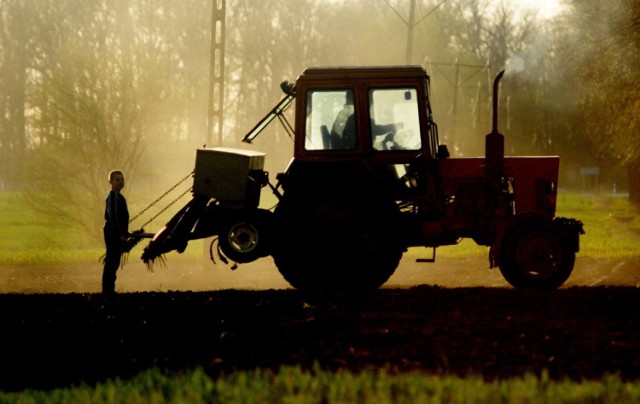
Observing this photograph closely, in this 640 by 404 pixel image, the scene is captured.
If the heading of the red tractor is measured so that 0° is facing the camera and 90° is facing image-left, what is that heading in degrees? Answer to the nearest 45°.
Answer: approximately 270°

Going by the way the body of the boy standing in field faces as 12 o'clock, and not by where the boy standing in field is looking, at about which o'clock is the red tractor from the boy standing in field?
The red tractor is roughly at 1 o'clock from the boy standing in field.

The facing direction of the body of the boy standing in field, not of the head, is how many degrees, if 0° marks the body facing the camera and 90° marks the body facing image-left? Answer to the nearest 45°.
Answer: approximately 270°

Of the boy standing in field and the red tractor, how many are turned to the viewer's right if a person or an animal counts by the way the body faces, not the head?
2

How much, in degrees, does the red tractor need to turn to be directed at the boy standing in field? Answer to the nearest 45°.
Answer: approximately 180°
